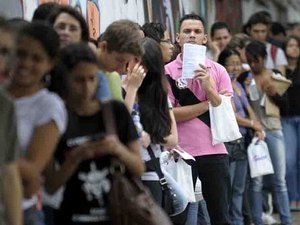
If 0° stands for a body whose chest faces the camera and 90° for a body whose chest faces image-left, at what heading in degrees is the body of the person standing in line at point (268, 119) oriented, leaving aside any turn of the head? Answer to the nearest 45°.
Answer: approximately 45°

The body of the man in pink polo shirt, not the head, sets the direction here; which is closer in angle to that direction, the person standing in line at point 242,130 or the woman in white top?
the woman in white top

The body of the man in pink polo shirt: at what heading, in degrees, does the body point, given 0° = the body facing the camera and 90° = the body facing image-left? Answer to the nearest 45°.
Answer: approximately 0°

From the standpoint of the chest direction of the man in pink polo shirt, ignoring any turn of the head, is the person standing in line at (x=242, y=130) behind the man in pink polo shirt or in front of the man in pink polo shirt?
behind

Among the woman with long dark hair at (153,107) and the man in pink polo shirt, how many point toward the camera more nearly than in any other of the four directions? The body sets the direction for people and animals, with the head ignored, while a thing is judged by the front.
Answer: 1
